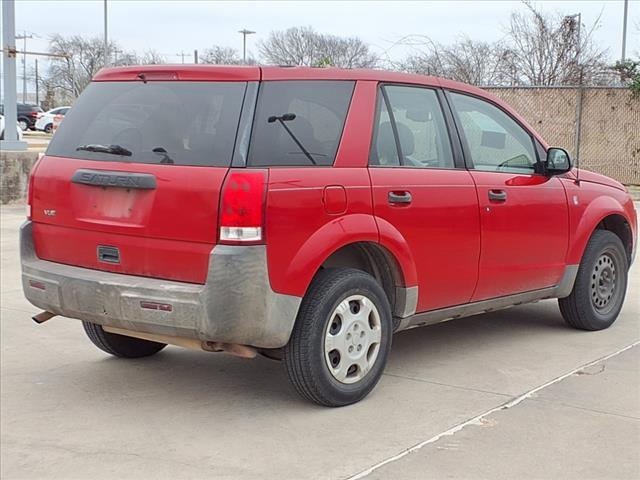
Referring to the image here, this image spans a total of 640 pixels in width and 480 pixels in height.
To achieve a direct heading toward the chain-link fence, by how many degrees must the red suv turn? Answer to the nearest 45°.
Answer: approximately 45° to its left

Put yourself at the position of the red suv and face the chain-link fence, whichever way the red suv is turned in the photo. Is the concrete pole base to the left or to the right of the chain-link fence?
left

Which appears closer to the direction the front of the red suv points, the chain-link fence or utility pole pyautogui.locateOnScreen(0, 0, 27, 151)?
the chain-link fence

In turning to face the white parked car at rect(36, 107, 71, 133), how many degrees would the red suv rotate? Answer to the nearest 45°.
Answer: approximately 45° to its left

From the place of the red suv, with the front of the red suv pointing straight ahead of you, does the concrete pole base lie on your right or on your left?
on your left

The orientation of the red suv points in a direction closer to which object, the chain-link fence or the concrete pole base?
the chain-link fence

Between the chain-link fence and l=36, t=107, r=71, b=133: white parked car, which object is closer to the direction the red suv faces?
the chain-link fence

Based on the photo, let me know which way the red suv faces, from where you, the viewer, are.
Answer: facing away from the viewer and to the right of the viewer

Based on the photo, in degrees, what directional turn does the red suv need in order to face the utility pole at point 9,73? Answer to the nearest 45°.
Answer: approximately 90° to its left

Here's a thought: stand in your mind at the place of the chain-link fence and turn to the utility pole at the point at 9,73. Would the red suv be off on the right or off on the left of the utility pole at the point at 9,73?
left
